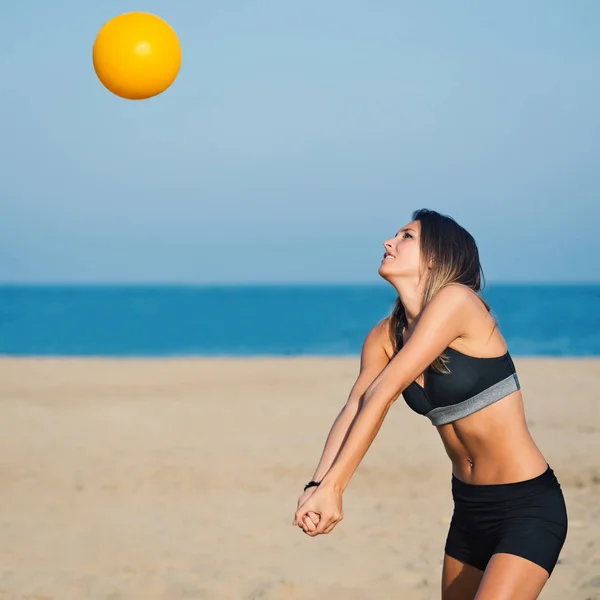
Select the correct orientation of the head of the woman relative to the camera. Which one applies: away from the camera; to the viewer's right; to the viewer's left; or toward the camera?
to the viewer's left

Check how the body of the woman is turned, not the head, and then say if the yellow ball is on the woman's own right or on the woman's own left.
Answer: on the woman's own right

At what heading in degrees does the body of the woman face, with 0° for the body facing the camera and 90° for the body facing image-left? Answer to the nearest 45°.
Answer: approximately 45°
